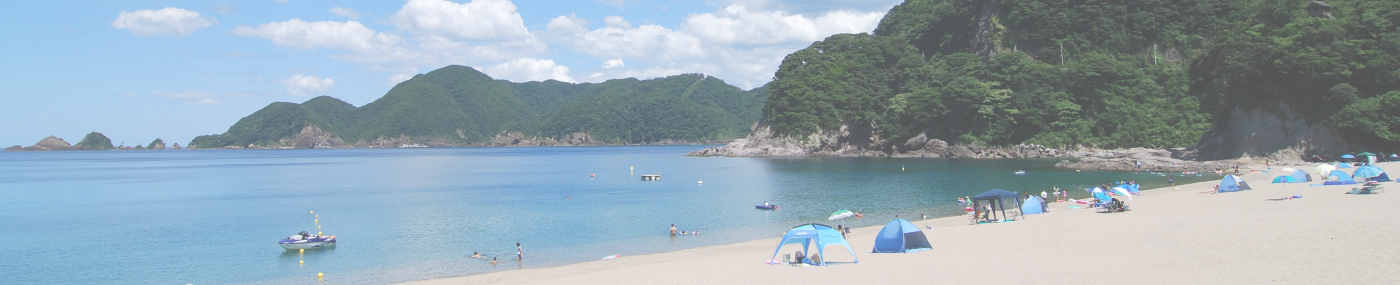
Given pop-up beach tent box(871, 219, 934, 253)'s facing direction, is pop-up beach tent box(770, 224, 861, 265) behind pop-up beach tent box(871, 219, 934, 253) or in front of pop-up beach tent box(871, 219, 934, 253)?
behind

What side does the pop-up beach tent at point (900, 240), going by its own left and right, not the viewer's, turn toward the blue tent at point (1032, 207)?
left
